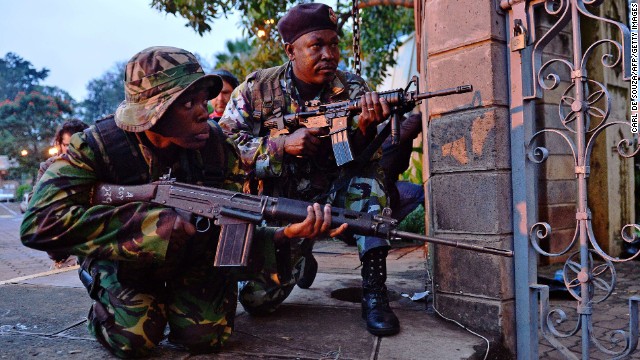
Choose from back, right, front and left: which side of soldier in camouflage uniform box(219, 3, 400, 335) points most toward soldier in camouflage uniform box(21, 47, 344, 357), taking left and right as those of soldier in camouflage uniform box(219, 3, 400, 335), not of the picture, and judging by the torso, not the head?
right

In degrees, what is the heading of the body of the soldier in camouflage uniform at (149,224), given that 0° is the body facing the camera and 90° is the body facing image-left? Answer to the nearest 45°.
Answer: approximately 315°

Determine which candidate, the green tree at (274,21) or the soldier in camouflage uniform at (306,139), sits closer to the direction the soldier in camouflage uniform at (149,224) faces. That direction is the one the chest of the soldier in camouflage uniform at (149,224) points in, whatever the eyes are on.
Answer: the soldier in camouflage uniform

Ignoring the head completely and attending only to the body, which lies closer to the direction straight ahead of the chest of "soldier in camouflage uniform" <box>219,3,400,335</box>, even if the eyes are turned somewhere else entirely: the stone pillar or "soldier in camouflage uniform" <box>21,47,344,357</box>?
the stone pillar

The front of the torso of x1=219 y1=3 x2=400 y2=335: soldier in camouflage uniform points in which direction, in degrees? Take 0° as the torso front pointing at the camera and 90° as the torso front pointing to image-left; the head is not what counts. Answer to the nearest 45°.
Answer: approximately 315°

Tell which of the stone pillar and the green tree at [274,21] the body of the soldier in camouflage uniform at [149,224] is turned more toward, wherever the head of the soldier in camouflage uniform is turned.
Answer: the stone pillar

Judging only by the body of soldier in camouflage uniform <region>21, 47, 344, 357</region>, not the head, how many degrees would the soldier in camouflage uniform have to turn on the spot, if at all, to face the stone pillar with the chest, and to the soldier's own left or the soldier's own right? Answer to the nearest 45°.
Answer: approximately 45° to the soldier's own left

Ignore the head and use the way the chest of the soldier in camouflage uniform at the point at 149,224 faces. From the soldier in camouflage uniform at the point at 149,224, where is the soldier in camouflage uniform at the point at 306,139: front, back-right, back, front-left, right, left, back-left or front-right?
left

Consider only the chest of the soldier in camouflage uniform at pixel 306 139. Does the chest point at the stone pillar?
yes

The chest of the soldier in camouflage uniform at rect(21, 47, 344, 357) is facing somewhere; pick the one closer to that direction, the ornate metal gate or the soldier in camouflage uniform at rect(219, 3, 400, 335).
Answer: the ornate metal gate

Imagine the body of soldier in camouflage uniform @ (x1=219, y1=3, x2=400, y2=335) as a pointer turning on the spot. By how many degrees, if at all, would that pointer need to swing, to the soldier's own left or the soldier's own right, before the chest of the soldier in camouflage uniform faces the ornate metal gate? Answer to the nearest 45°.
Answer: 0° — they already face it

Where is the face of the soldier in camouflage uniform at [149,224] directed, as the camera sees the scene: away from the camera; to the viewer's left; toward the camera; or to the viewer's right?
to the viewer's right

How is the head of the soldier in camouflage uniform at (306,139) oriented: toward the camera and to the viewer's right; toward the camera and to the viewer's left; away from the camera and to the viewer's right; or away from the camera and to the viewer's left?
toward the camera and to the viewer's right
